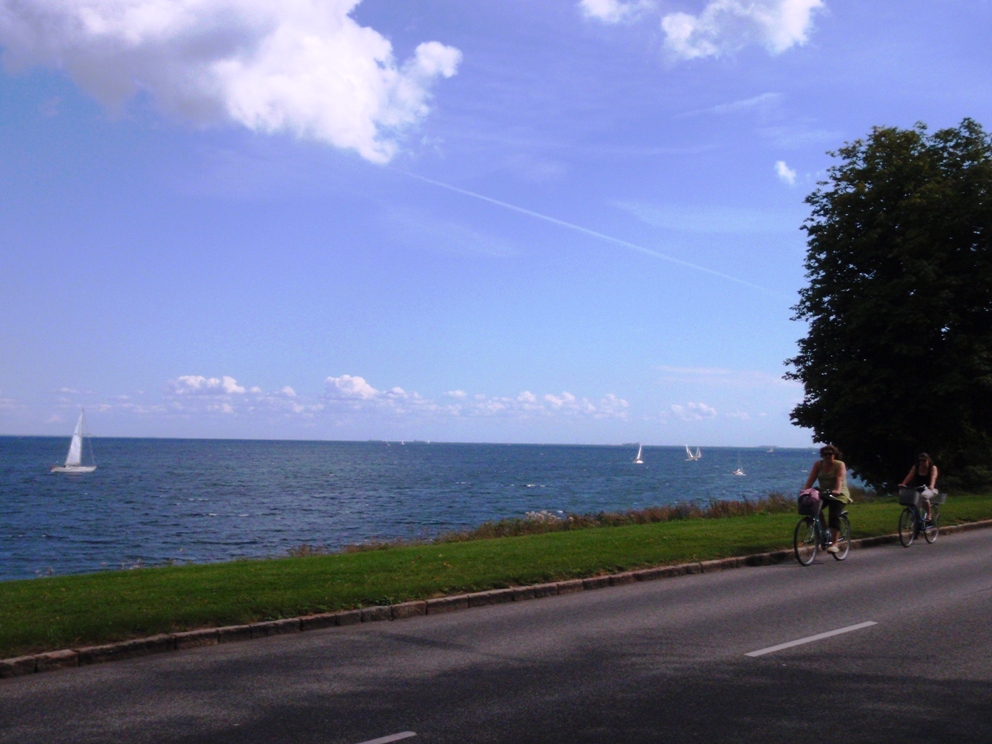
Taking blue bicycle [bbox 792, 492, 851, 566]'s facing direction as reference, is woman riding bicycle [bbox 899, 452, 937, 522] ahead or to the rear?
to the rear

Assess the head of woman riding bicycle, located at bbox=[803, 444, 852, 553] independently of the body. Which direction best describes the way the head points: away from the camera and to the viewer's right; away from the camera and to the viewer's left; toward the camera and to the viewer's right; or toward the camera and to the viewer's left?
toward the camera and to the viewer's left

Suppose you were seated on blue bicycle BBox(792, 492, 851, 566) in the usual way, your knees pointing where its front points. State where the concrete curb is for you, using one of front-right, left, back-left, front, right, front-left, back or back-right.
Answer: front

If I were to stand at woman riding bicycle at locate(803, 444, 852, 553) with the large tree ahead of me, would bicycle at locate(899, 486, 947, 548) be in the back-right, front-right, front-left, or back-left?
front-right

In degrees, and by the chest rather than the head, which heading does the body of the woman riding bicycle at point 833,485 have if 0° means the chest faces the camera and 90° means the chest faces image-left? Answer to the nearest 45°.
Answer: approximately 45°

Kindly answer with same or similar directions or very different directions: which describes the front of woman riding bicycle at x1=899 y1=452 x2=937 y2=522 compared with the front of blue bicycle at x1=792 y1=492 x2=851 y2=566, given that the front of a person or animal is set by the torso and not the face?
same or similar directions

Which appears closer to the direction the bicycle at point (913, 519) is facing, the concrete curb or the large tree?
the concrete curb

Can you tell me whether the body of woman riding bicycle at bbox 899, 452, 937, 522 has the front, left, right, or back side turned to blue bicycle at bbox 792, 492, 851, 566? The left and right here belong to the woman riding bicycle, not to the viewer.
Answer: front

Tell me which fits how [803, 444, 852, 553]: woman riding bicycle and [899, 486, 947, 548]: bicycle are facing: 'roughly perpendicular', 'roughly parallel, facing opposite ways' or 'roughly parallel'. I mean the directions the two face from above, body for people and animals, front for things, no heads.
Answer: roughly parallel

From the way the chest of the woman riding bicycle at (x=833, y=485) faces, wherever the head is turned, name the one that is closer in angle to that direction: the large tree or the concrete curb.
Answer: the concrete curb

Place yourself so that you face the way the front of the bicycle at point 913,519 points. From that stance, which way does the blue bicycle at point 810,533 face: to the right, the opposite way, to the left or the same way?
the same way

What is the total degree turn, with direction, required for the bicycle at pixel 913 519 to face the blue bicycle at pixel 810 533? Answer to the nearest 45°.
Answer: approximately 45° to its left

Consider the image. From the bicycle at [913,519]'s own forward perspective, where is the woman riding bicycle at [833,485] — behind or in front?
in front

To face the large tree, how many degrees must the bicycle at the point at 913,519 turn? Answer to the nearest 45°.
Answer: approximately 135° to its right

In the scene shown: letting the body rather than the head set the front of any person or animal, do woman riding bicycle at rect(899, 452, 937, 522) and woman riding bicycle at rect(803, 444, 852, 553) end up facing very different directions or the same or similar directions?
same or similar directions

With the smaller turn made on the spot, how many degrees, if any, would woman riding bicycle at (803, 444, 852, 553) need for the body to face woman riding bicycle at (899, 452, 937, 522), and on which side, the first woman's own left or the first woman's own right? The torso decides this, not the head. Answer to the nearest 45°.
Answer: approximately 180°

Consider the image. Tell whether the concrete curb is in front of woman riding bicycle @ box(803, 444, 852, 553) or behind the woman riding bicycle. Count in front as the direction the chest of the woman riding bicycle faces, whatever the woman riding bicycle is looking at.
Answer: in front

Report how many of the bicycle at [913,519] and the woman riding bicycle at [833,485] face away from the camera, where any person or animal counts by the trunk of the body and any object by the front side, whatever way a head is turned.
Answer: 0

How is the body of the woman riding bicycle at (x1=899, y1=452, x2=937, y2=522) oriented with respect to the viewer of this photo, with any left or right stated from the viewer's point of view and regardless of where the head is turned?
facing the viewer and to the left of the viewer

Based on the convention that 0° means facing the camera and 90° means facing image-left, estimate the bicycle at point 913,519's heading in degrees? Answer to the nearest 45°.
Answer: approximately 45°
